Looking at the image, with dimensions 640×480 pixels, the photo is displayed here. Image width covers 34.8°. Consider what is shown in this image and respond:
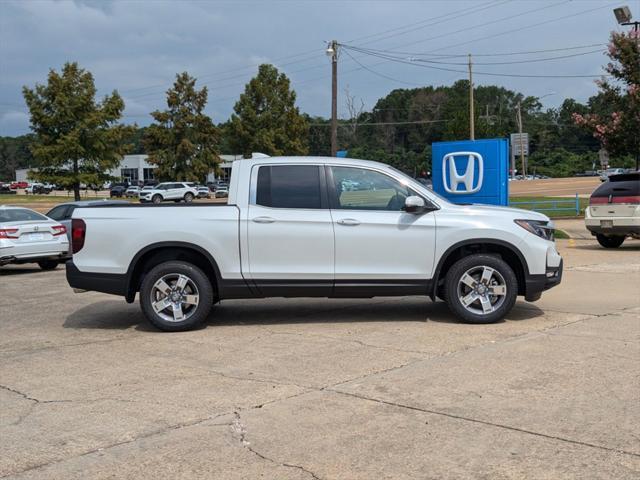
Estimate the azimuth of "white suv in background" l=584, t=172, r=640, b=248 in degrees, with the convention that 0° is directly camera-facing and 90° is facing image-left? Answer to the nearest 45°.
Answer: approximately 180°

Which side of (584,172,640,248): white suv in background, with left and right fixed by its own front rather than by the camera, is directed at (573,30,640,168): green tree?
front

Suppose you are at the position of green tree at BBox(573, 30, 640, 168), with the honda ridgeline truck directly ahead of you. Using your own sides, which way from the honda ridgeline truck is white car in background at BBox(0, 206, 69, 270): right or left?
right

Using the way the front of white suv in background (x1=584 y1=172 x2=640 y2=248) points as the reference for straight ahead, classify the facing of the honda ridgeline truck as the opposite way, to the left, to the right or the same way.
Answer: to the right

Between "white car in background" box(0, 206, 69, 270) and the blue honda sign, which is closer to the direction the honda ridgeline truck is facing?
the blue honda sign

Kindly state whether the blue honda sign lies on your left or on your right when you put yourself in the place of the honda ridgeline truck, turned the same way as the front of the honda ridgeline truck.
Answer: on your left

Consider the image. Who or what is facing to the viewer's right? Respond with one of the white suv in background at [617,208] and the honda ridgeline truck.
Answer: the honda ridgeline truck

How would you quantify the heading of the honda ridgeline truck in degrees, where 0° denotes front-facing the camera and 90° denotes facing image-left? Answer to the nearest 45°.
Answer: approximately 270°

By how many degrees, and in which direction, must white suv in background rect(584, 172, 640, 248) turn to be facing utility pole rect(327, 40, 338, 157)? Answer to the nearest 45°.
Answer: approximately 45° to its left

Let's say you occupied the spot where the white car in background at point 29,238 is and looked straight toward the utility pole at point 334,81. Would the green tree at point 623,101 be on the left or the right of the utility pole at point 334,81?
right

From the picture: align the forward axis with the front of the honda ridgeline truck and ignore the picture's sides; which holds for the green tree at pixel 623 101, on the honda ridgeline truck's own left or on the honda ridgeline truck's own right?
on the honda ridgeline truck's own left

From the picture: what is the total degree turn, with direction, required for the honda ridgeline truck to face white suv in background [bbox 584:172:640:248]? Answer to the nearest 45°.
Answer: approximately 45° to its left

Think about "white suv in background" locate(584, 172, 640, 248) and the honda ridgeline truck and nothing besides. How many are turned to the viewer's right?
1

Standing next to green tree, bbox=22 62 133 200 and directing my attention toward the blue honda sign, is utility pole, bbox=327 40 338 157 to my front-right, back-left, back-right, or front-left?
front-left

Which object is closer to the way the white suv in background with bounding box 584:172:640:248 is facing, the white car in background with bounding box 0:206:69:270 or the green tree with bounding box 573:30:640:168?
the green tree
